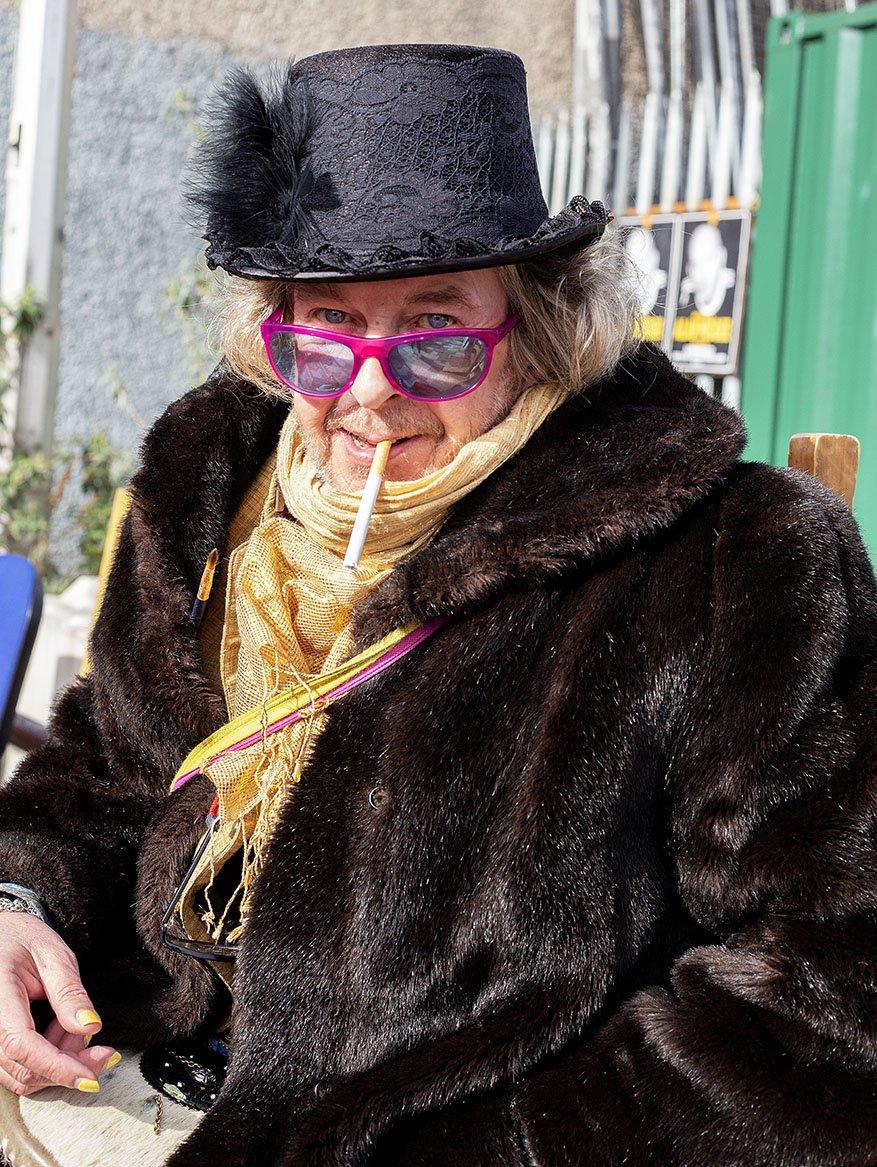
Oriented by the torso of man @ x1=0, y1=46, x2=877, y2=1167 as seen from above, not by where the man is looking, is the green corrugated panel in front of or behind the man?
behind

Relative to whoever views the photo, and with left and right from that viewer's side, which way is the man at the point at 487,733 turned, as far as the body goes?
facing the viewer and to the left of the viewer

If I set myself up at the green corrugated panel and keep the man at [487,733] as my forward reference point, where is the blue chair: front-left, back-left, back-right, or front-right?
front-right

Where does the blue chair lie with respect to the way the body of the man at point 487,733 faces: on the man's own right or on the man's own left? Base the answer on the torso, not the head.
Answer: on the man's own right
